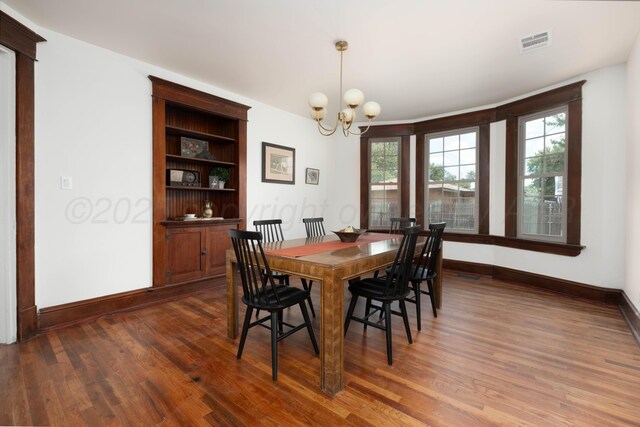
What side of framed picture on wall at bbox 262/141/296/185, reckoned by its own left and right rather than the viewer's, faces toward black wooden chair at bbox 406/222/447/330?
front

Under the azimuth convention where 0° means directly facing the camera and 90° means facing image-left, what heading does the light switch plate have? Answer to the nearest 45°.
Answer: approximately 0°

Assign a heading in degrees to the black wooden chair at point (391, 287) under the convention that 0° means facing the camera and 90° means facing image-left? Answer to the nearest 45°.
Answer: approximately 135°

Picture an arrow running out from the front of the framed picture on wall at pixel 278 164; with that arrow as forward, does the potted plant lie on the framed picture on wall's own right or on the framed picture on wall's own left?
on the framed picture on wall's own right

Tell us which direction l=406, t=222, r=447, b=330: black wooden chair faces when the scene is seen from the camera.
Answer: facing away from the viewer and to the left of the viewer

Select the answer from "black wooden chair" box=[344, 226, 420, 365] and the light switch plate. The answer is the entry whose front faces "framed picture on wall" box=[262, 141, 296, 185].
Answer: the black wooden chair

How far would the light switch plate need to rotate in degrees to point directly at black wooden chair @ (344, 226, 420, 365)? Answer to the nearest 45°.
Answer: approximately 45° to its left

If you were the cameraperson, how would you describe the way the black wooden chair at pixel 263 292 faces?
facing away from the viewer and to the right of the viewer

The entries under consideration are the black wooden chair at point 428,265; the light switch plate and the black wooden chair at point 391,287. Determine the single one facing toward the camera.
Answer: the light switch plate

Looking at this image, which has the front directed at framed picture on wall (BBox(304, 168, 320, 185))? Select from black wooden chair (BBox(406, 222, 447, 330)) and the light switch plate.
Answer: the black wooden chair

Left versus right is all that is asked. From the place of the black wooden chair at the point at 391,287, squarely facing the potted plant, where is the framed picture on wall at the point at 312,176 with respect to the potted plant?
right

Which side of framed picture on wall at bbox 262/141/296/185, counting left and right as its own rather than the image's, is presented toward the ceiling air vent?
front

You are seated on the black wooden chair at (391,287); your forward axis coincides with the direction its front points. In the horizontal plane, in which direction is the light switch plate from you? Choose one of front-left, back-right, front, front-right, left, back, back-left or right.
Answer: front-left

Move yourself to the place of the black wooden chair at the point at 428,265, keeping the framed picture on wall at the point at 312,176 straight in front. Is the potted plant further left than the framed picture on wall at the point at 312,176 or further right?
left
